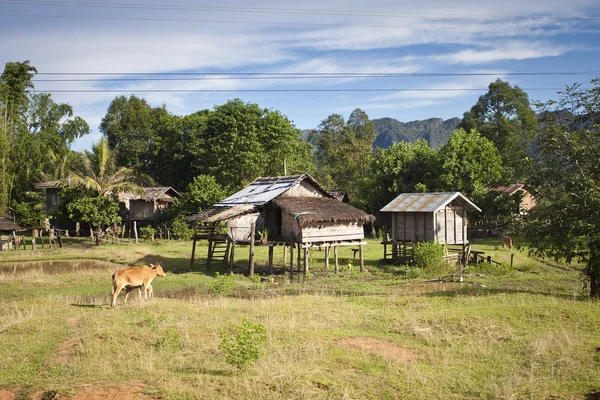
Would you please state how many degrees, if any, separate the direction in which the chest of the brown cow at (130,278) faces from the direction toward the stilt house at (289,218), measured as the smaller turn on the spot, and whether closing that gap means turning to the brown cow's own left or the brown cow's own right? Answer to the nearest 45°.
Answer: approximately 45° to the brown cow's own left

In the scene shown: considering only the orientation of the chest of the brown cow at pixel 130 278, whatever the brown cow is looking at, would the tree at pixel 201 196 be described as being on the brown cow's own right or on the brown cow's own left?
on the brown cow's own left

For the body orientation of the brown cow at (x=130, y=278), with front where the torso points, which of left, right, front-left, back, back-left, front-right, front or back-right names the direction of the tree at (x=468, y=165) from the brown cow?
front-left

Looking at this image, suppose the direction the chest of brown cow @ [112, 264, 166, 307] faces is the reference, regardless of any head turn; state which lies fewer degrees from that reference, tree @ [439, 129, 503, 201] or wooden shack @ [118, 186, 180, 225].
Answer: the tree

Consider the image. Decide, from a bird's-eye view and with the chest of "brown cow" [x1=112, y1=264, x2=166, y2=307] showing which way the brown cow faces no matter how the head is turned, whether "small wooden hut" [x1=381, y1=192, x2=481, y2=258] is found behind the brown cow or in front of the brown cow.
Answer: in front

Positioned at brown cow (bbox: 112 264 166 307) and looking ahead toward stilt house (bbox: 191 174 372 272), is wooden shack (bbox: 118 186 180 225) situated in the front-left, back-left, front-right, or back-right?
front-left

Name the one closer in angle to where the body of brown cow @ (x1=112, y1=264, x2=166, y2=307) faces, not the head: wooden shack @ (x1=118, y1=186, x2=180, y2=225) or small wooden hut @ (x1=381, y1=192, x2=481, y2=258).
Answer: the small wooden hut

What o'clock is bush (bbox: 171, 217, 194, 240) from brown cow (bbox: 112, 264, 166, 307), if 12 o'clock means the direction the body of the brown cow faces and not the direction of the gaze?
The bush is roughly at 9 o'clock from the brown cow.

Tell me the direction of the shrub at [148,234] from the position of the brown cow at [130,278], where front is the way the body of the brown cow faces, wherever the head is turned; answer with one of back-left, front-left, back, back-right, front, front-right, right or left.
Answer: left

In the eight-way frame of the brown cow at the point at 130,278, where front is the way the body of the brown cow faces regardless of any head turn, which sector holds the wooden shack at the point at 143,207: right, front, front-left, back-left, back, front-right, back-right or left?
left

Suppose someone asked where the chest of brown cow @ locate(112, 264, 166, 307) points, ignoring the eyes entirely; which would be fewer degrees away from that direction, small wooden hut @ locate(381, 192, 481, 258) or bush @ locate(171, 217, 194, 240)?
the small wooden hut

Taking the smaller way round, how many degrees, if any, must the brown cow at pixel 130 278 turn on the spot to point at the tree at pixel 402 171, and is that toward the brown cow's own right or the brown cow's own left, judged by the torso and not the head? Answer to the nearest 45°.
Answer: approximately 45° to the brown cow's own left

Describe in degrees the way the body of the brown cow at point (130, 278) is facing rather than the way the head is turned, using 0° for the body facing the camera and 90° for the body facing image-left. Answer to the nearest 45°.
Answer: approximately 270°
